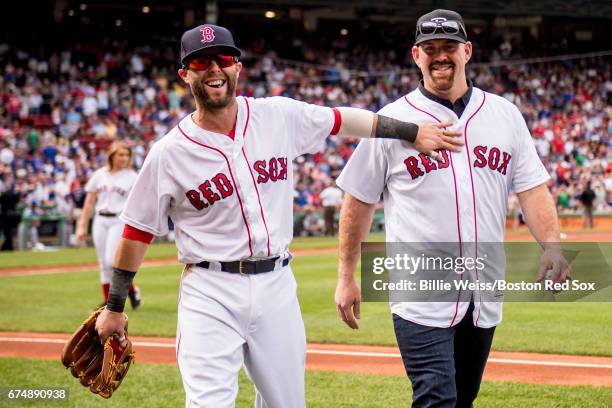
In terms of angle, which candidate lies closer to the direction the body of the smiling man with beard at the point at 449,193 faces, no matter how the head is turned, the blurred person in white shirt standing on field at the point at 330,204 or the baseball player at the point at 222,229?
the baseball player

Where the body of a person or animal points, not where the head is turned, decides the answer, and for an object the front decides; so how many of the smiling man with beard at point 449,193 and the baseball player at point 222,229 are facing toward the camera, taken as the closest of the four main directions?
2

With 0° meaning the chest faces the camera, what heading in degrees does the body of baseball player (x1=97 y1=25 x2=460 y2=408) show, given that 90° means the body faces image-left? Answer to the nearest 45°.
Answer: approximately 0°

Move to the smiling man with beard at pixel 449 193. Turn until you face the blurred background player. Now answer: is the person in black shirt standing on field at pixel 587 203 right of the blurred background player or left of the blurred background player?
right

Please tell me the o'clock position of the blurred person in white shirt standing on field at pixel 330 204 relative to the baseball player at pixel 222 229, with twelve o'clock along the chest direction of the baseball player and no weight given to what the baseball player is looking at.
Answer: The blurred person in white shirt standing on field is roughly at 6 o'clock from the baseball player.

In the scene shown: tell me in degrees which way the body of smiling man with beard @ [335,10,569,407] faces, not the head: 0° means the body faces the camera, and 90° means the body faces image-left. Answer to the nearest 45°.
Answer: approximately 0°

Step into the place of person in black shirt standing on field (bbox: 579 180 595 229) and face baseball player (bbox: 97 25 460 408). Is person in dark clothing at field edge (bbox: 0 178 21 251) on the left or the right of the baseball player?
right

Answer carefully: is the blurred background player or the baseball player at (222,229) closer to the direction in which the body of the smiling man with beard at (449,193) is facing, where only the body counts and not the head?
the baseball player

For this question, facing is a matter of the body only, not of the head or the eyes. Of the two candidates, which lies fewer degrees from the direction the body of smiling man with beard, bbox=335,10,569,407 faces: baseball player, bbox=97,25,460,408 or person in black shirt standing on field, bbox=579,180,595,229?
the baseball player

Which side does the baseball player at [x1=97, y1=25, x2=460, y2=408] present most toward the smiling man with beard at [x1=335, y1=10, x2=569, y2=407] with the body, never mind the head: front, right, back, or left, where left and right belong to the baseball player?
left
